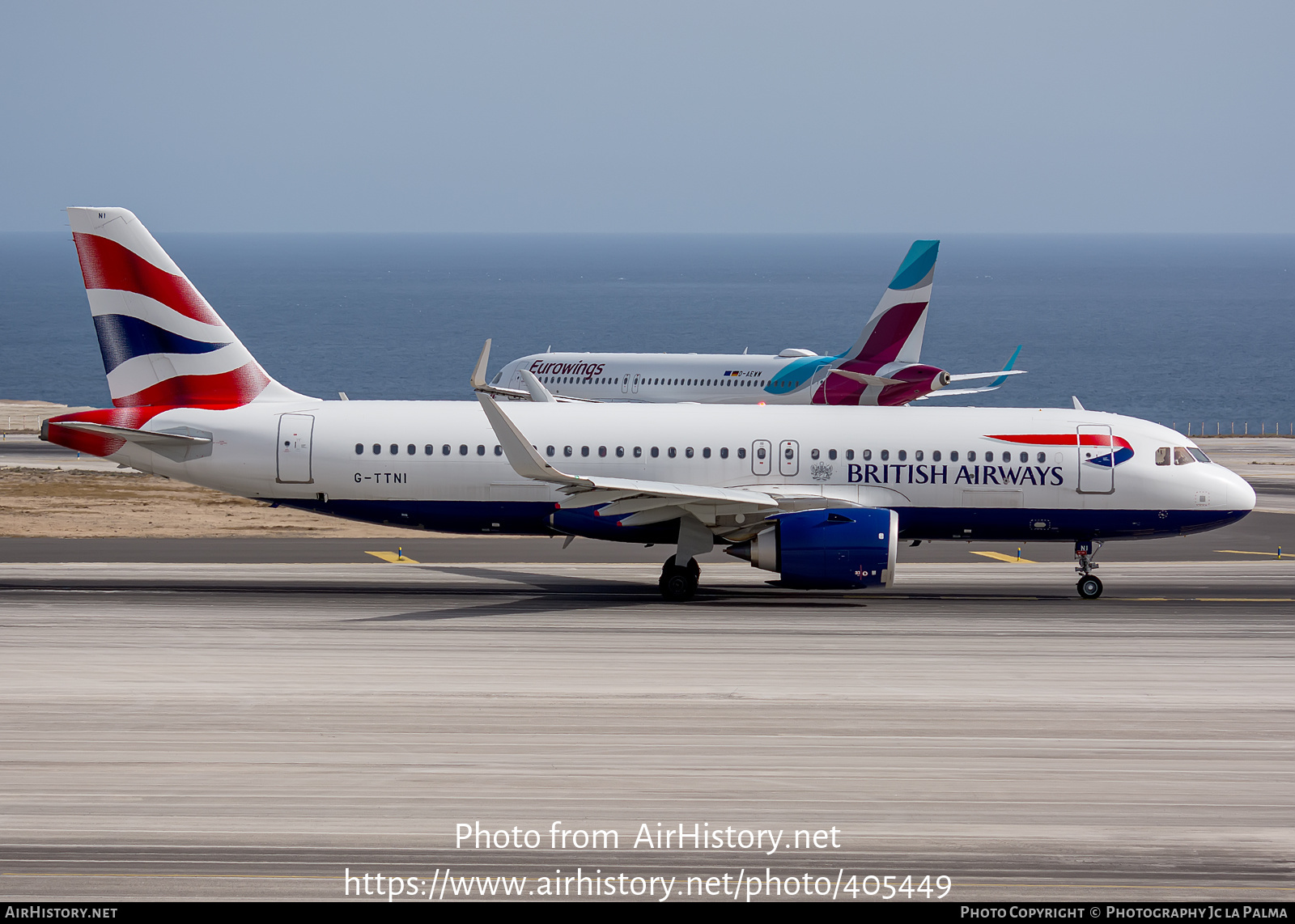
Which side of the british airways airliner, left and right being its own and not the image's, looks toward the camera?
right
